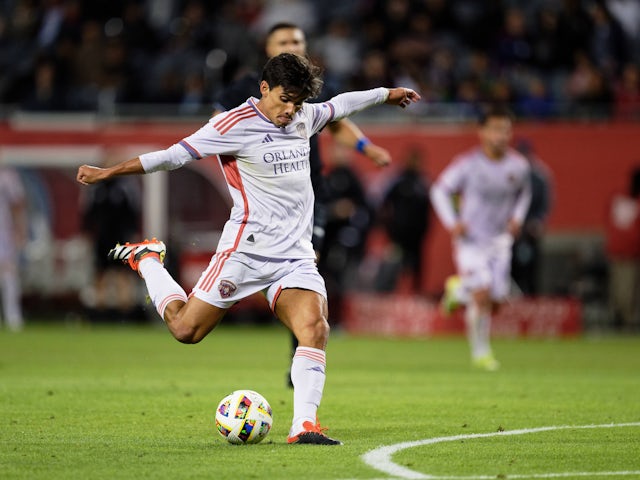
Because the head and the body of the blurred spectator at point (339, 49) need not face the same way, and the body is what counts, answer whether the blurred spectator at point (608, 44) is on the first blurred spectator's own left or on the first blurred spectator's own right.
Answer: on the first blurred spectator's own left

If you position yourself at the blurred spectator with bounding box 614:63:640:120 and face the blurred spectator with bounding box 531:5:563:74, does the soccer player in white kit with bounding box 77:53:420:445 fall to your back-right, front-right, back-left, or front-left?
back-left

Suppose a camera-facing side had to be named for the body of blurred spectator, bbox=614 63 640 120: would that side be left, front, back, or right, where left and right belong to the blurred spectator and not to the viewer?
front

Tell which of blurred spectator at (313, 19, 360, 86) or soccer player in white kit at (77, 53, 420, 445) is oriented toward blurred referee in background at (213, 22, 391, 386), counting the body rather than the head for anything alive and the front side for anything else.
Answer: the blurred spectator

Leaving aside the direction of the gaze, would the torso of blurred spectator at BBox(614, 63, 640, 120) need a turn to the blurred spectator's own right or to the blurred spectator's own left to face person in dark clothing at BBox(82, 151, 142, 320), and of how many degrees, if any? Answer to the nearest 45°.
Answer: approximately 90° to the blurred spectator's own right

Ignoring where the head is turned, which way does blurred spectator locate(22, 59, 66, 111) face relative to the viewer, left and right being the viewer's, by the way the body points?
facing the viewer

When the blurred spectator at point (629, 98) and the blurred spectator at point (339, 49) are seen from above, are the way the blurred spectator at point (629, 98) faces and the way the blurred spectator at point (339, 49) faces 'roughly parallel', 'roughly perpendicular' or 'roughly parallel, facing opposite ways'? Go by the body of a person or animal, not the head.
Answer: roughly parallel

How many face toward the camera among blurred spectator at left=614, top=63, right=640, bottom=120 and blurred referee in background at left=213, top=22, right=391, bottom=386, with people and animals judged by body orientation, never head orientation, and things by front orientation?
2

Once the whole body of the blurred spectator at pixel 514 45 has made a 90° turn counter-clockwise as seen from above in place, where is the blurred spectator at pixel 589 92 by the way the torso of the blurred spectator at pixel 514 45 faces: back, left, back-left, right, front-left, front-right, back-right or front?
front-right
